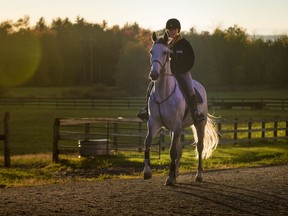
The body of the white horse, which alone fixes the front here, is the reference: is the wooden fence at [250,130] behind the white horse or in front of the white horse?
behind

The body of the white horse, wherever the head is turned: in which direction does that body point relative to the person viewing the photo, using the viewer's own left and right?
facing the viewer and to the left of the viewer
